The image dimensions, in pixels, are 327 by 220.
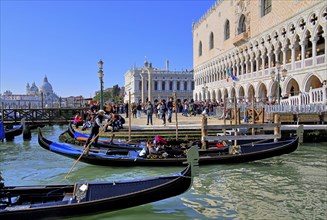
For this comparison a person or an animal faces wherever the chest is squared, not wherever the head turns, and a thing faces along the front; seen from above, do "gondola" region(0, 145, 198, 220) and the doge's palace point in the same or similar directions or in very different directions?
very different directions

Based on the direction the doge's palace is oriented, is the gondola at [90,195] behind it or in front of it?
in front

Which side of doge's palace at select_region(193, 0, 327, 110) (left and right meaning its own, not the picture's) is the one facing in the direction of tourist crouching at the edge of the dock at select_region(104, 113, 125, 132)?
front

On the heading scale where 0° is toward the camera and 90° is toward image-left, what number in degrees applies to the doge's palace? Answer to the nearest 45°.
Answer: approximately 45°

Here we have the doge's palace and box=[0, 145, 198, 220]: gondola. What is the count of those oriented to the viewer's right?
1

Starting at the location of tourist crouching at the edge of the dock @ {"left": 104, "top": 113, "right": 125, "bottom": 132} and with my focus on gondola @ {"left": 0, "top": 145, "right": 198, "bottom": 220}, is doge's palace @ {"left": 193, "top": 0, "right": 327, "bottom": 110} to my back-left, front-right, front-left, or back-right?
back-left

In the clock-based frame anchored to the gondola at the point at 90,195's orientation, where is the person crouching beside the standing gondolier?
The person crouching beside the standing gondolier is roughly at 9 o'clock from the gondola.

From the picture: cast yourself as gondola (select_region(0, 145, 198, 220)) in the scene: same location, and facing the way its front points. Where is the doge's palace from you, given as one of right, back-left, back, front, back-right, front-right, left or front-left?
front-left

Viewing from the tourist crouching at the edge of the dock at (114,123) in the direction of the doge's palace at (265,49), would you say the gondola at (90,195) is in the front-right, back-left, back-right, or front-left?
back-right

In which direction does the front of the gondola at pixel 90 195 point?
to the viewer's right
